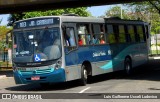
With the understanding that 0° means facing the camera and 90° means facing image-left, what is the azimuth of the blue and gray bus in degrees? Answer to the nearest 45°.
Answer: approximately 45°
